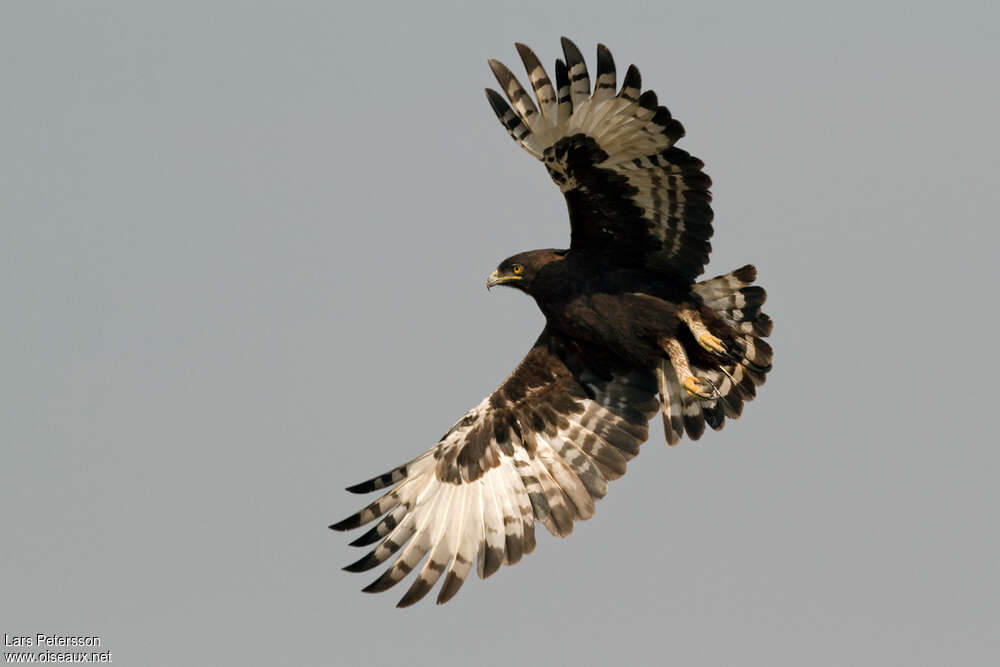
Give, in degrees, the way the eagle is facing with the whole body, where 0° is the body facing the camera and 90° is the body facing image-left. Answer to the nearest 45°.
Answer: approximately 90°
